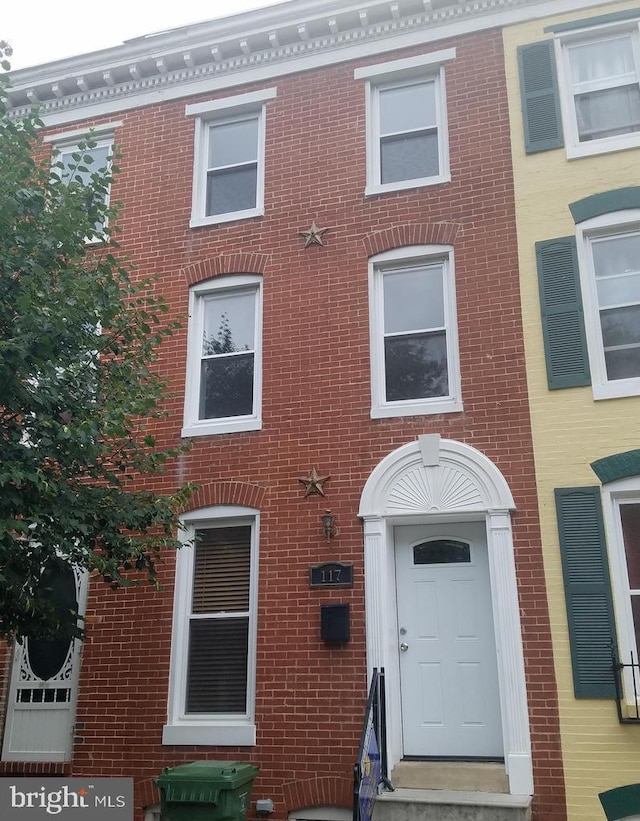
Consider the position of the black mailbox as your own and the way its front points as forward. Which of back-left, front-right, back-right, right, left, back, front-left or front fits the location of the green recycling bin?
front-right

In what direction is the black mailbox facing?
toward the camera

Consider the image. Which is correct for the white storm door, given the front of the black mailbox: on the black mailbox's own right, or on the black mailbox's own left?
on the black mailbox's own right

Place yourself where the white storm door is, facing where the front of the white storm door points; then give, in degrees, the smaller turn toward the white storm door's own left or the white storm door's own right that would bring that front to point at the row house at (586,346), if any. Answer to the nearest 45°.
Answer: approximately 45° to the white storm door's own left

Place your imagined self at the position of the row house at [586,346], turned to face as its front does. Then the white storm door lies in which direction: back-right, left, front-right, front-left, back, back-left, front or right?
right

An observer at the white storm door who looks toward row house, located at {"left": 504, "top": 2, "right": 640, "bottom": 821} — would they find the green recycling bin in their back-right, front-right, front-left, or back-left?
front-right

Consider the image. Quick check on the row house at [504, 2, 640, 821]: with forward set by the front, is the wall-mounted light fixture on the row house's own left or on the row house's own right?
on the row house's own right

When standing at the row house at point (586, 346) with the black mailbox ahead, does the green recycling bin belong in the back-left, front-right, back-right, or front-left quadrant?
front-left
